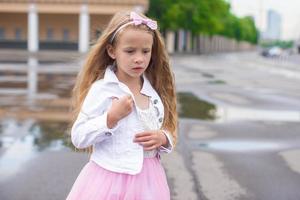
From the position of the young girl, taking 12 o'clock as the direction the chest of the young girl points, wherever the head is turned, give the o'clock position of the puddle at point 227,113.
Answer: The puddle is roughly at 8 o'clock from the young girl.

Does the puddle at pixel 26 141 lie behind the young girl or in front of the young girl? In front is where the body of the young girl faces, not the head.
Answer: behind

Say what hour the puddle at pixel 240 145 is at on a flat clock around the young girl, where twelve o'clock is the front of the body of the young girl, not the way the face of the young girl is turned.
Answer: The puddle is roughly at 8 o'clock from the young girl.

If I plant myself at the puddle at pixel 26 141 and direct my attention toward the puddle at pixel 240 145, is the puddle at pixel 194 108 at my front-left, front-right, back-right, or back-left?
front-left

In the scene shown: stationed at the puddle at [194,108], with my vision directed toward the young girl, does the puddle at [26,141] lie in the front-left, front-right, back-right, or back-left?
front-right

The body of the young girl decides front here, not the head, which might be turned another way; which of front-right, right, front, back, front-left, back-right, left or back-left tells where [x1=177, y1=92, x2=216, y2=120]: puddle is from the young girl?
back-left

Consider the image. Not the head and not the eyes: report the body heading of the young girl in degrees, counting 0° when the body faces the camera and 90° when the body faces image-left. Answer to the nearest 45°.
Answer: approximately 315°

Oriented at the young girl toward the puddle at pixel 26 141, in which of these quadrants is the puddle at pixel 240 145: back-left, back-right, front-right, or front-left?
front-right

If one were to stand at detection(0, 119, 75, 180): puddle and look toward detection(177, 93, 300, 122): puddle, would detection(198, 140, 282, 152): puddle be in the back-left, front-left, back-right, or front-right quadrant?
front-right
